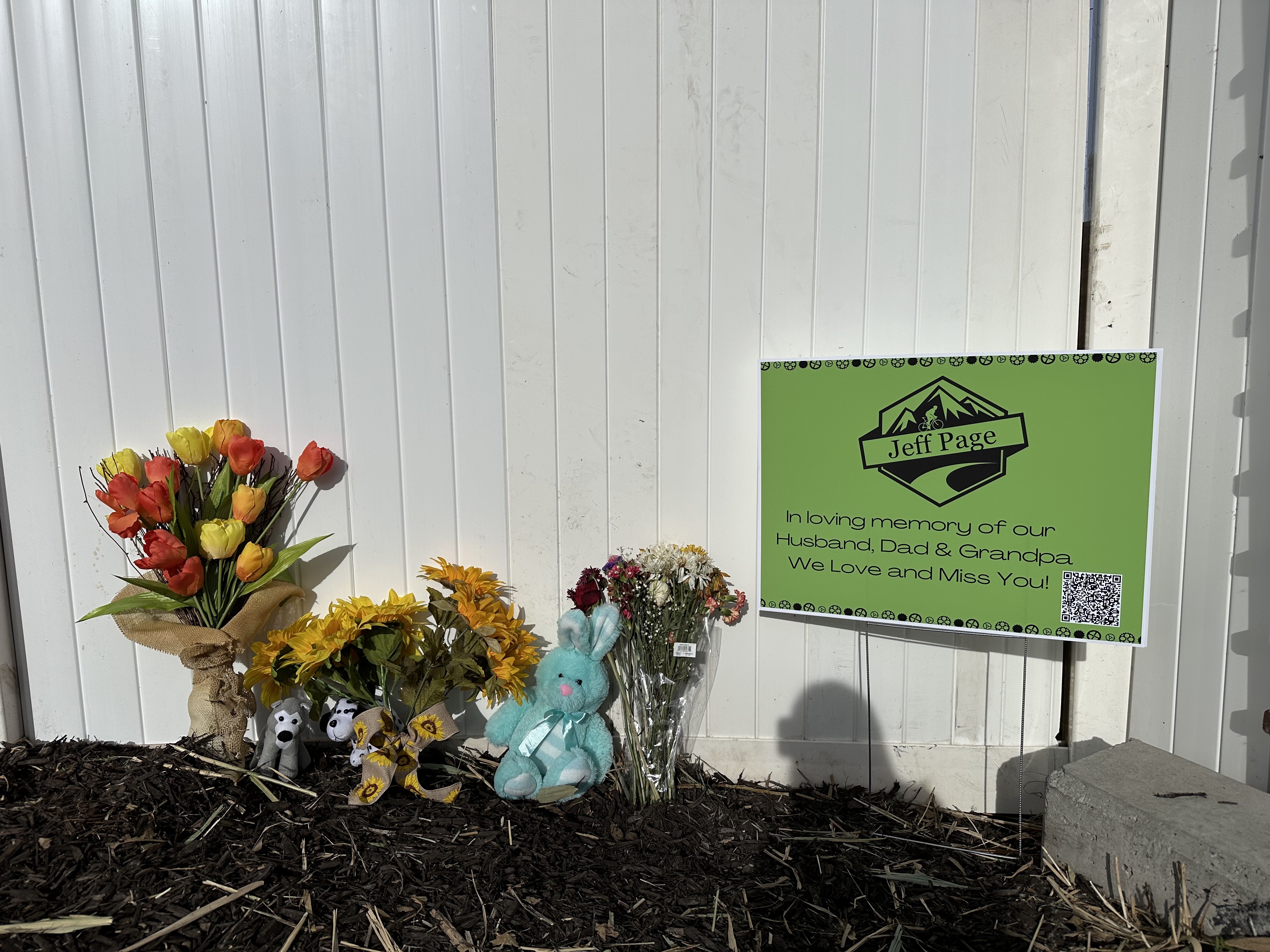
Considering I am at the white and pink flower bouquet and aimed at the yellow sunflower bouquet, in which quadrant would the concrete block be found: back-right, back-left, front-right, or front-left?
back-left

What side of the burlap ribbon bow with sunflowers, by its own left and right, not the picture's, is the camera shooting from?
front

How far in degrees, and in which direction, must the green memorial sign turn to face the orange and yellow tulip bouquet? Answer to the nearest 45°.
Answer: approximately 45° to its right

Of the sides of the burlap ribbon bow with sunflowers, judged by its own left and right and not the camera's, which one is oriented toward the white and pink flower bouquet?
left

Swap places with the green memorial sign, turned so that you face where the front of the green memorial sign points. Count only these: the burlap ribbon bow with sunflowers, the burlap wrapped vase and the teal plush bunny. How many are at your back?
0

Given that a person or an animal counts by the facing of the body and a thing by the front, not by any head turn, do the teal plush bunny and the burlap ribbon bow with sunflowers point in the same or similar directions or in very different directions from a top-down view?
same or similar directions

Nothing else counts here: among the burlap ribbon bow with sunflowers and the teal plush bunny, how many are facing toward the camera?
2

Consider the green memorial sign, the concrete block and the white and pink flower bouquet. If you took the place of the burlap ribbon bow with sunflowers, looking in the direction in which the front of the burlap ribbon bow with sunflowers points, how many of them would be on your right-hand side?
0

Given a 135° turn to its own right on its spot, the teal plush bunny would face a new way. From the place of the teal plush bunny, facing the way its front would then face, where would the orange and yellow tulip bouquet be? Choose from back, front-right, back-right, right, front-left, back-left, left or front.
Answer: front-left

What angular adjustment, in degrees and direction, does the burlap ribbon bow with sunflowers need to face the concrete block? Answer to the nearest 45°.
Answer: approximately 45° to its left

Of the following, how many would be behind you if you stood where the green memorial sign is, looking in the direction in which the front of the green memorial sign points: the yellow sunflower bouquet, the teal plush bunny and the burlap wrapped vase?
0

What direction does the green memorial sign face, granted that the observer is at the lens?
facing the viewer and to the left of the viewer

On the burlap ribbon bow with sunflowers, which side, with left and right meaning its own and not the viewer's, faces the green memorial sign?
left

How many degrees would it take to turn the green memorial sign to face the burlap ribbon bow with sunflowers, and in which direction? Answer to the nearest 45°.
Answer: approximately 45° to its right
